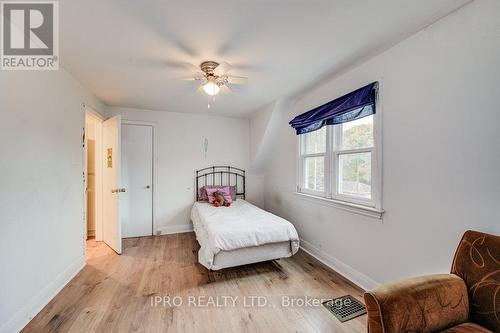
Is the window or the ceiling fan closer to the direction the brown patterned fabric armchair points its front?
the ceiling fan

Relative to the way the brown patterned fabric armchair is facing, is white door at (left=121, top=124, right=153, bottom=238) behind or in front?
in front

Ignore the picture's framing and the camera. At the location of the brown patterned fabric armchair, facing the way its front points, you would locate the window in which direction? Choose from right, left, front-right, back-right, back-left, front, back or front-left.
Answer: right

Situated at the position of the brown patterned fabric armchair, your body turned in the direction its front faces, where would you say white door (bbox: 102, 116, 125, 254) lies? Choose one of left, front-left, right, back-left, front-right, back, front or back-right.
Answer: front-right

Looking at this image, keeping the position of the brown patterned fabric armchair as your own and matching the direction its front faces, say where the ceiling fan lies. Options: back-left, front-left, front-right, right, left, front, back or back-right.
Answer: front-right

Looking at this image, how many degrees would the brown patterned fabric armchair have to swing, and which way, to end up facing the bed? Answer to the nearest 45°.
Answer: approximately 45° to its right

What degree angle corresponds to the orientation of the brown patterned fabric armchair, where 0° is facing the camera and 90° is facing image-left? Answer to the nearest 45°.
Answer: approximately 45°

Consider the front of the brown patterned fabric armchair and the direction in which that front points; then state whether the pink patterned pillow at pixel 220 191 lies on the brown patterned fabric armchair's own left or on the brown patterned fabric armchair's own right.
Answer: on the brown patterned fabric armchair's own right
